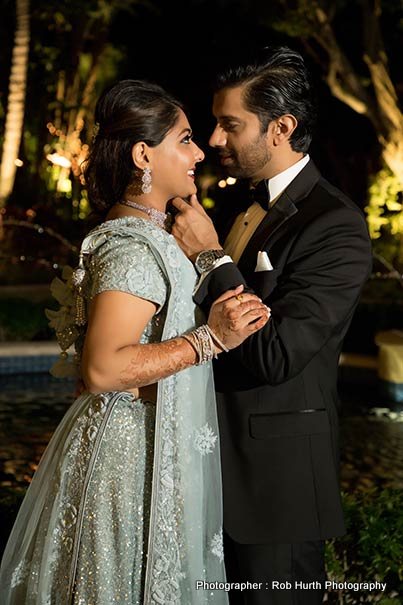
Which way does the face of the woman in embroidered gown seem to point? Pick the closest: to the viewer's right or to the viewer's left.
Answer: to the viewer's right

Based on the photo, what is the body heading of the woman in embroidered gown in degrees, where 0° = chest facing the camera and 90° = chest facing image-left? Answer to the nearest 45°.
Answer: approximately 270°

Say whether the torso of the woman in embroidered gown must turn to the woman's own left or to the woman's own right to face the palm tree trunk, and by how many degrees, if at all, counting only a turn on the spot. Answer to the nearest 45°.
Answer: approximately 90° to the woman's own left

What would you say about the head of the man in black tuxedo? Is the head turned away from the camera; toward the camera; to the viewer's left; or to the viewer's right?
to the viewer's left
